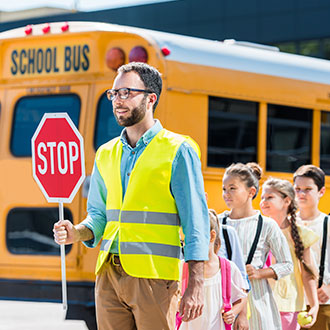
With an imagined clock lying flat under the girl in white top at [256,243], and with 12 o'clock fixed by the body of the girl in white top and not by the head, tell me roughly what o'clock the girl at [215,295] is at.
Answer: The girl is roughly at 11 o'clock from the girl in white top.

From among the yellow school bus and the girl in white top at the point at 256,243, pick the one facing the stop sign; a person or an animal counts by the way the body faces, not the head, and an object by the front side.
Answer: the girl in white top

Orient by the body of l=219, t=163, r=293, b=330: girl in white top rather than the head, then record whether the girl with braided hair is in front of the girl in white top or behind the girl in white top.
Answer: behind

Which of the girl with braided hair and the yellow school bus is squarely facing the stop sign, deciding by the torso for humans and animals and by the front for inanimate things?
the girl with braided hair

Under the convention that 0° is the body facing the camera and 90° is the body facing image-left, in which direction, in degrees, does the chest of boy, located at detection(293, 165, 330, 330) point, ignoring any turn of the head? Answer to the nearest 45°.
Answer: approximately 45°
